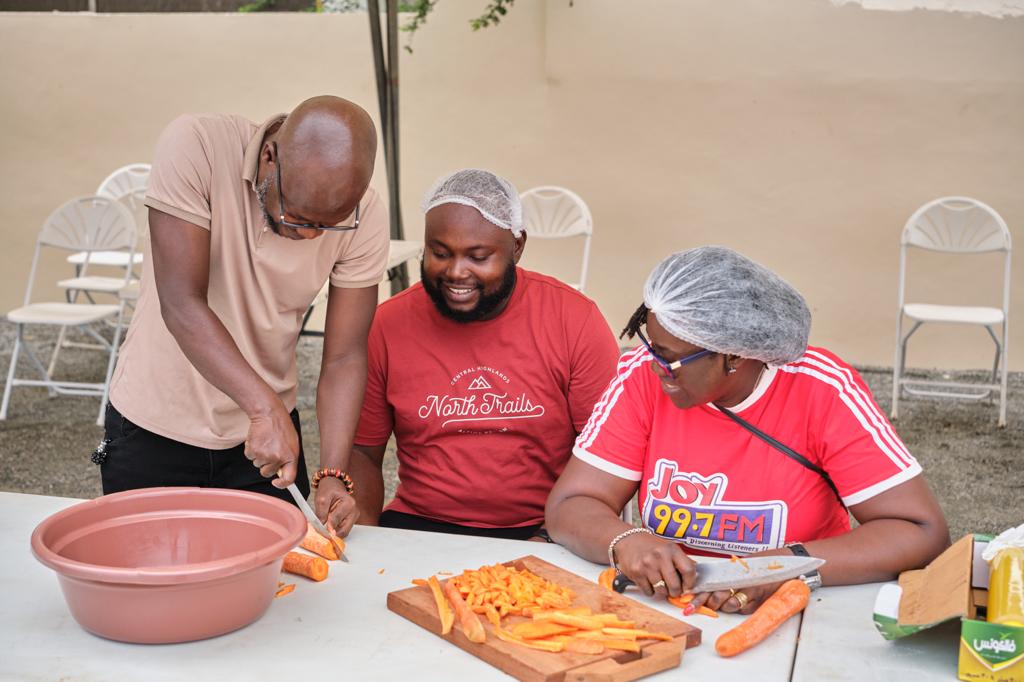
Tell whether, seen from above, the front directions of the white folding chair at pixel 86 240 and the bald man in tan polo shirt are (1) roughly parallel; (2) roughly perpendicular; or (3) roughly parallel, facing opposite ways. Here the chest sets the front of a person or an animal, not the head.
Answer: roughly perpendicular

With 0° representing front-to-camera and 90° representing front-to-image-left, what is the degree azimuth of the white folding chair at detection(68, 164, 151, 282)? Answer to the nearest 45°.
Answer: approximately 45°

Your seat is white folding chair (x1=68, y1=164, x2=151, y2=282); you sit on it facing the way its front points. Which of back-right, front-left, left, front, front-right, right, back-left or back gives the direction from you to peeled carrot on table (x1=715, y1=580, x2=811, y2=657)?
front-left

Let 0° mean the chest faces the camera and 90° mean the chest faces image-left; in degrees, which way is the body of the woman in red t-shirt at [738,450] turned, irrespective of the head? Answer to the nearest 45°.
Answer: approximately 45°

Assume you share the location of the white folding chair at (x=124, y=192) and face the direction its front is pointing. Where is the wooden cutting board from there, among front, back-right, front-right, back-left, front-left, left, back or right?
front-left

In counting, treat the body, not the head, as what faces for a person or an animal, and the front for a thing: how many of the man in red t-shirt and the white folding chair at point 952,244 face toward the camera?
2

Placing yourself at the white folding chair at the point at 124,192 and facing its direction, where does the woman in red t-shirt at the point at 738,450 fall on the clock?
The woman in red t-shirt is roughly at 10 o'clock from the white folding chair.

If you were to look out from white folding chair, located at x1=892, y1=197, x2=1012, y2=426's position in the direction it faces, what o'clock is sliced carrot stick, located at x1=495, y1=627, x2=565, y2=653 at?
The sliced carrot stick is roughly at 12 o'clock from the white folding chair.

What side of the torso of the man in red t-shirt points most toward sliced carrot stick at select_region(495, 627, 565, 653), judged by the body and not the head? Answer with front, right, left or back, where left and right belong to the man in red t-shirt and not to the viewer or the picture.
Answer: front

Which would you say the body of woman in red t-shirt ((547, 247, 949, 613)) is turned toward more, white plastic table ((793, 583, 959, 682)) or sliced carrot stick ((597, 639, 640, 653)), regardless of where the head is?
the sliced carrot stick

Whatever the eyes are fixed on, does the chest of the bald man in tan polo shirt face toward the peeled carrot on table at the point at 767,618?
yes

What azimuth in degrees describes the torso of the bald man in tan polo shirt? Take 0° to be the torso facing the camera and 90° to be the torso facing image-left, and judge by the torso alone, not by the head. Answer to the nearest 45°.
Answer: approximately 315°

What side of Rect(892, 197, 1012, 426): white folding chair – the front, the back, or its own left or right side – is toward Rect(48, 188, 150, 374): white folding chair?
right
